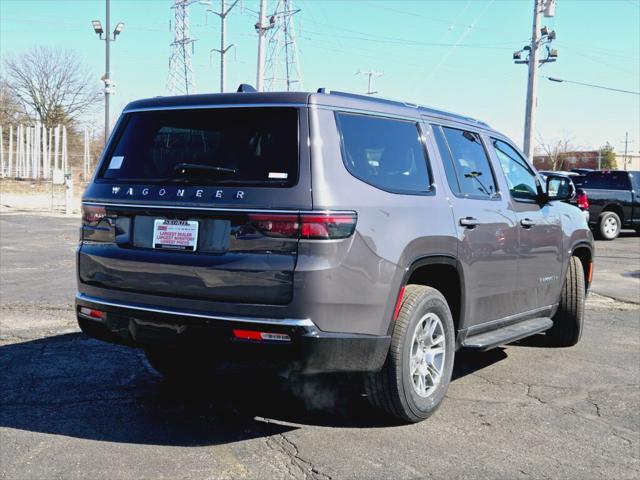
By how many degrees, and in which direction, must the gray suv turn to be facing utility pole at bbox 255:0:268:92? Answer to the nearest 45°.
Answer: approximately 45° to its left

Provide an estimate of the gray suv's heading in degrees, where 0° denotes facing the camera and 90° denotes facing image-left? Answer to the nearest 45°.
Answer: approximately 225°

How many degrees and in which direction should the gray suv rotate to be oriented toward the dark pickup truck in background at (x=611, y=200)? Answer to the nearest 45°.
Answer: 0° — it already faces it

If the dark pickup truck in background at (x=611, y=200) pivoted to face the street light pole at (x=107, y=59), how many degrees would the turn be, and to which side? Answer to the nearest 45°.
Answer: approximately 135° to its left

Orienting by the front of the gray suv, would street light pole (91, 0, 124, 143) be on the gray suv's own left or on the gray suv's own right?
on the gray suv's own left

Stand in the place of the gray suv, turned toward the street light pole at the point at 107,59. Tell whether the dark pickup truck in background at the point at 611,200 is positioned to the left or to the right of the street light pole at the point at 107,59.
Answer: right

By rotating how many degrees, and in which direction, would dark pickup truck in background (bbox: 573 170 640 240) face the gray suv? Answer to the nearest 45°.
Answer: approximately 135° to its right

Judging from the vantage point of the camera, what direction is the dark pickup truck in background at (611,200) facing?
facing away from the viewer and to the right of the viewer
